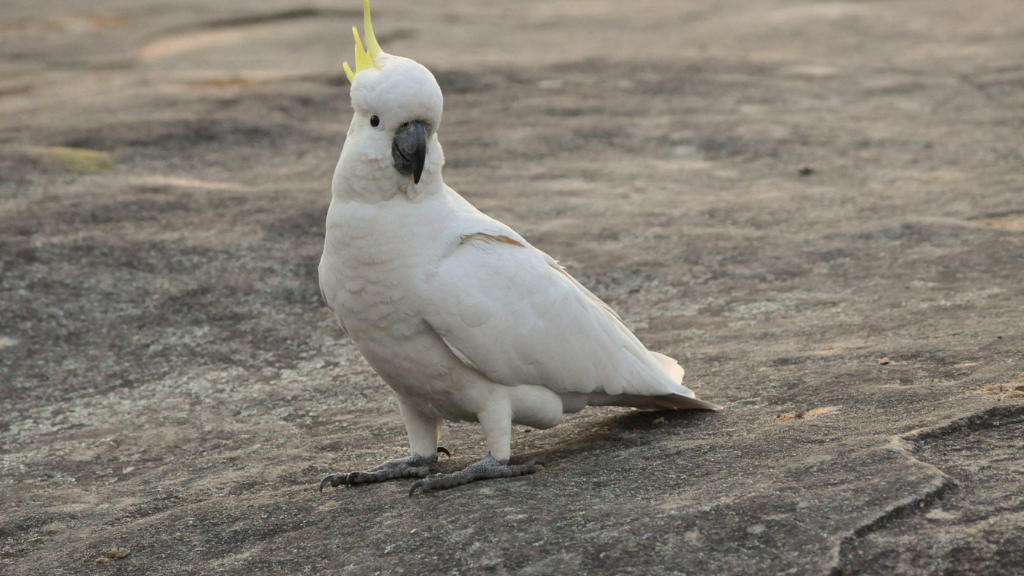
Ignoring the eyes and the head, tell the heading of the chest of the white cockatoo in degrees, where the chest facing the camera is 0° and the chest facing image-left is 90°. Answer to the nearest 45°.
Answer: approximately 45°
